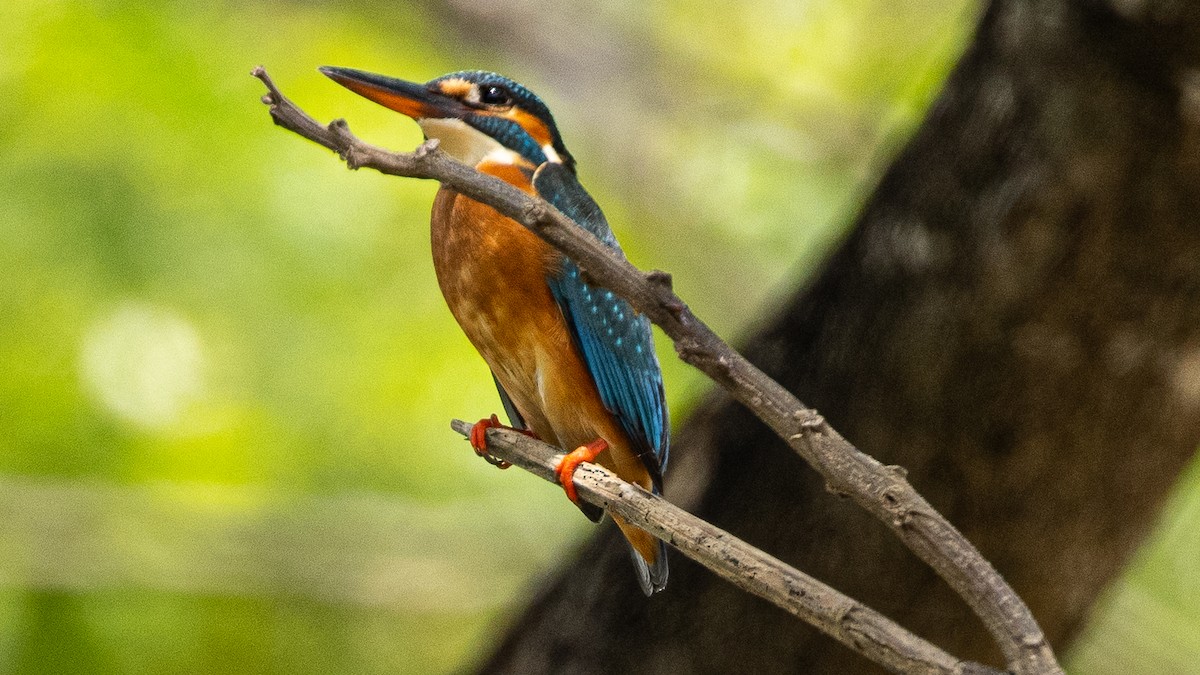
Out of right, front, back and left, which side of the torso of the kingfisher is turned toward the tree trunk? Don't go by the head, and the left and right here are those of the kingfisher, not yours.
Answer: back

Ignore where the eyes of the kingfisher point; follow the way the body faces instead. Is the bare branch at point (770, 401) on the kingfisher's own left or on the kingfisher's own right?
on the kingfisher's own left

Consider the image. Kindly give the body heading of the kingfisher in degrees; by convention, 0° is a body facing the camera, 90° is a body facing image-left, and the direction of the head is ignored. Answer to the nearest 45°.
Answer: approximately 45°
